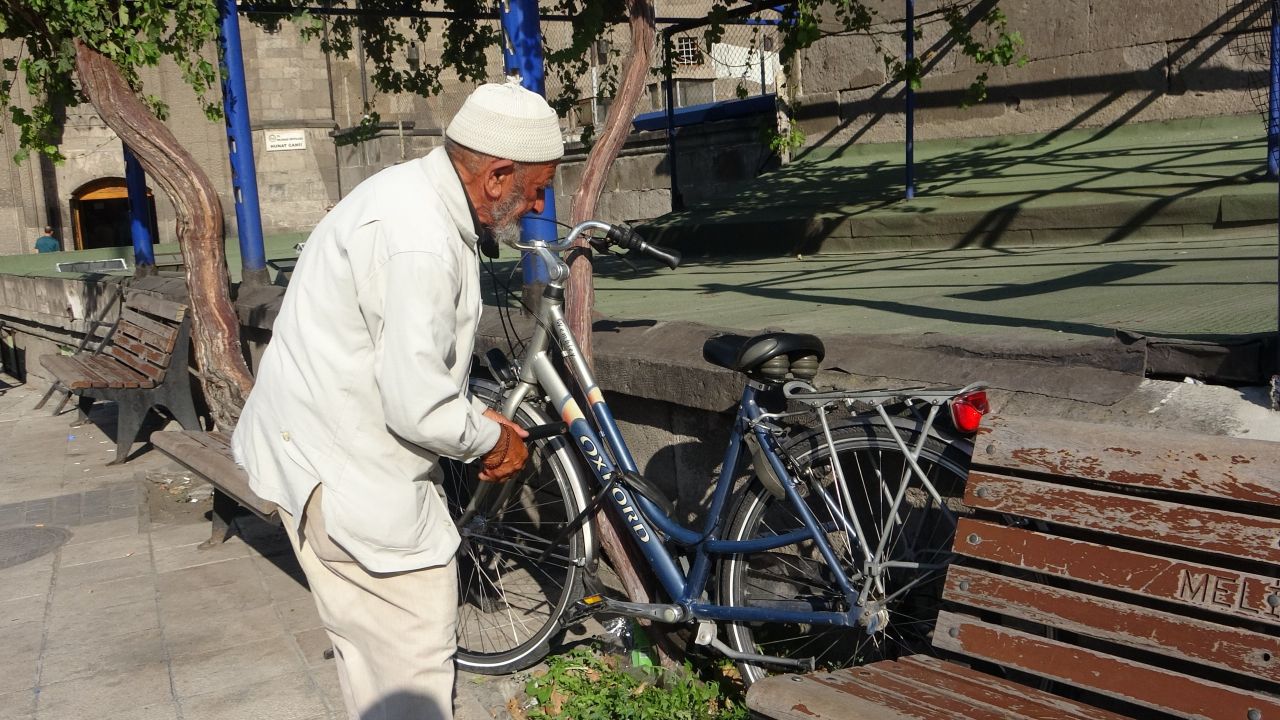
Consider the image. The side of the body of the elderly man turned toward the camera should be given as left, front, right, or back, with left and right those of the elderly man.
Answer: right

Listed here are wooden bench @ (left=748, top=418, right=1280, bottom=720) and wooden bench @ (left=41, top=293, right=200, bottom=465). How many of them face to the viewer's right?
0

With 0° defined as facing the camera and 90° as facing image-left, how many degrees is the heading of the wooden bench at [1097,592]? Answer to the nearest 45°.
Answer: approximately 45°

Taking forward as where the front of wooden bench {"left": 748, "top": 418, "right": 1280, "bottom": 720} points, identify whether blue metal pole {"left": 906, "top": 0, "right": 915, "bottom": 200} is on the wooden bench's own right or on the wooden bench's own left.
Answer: on the wooden bench's own right

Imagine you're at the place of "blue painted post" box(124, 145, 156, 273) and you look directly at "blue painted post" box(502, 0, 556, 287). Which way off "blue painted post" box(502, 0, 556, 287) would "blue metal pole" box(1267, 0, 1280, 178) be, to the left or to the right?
left

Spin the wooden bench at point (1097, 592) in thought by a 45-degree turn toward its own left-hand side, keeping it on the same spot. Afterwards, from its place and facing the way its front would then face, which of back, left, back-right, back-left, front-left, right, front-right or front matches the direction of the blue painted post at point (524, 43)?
back-right

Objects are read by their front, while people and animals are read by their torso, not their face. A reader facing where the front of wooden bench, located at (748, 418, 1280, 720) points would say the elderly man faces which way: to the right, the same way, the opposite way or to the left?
the opposite way

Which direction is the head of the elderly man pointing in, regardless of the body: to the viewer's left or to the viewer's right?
to the viewer's right

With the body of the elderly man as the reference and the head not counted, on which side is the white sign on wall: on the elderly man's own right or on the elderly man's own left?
on the elderly man's own left

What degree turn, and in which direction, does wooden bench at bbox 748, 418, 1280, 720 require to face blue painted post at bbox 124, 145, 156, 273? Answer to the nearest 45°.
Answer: approximately 90° to its right
